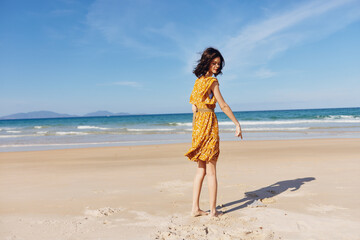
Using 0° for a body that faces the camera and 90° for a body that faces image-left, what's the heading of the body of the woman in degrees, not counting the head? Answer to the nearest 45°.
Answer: approximately 225°

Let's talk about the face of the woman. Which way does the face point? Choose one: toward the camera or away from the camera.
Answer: toward the camera
